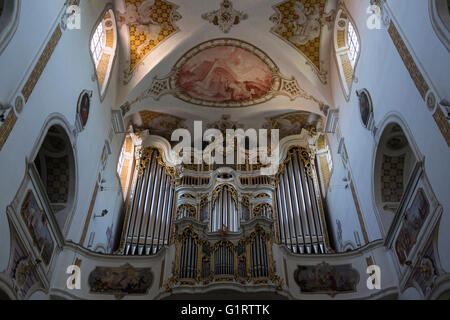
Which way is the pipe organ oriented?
toward the camera
